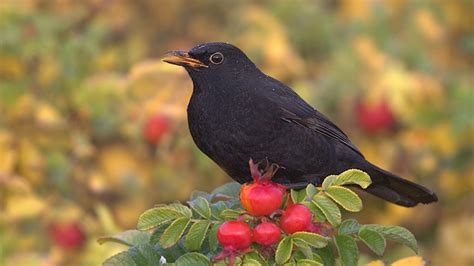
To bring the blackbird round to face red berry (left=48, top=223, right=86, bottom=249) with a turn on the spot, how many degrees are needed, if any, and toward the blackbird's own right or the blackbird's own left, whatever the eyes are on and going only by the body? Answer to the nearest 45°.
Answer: approximately 45° to the blackbird's own right

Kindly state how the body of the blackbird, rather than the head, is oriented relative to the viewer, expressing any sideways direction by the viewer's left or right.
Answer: facing to the left of the viewer

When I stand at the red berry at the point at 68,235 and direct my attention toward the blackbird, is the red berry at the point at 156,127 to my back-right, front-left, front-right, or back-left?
front-left

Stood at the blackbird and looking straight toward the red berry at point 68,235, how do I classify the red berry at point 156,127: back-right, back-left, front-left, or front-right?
front-right

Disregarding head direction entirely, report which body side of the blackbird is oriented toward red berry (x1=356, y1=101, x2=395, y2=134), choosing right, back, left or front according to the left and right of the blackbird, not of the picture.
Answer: right

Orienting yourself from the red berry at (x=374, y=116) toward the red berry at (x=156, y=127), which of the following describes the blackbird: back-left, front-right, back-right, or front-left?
front-left
